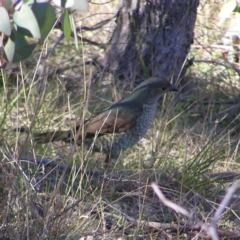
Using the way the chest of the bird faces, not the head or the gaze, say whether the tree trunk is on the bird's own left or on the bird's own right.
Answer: on the bird's own left

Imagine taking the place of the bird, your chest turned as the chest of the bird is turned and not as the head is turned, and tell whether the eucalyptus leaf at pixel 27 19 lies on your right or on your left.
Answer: on your right

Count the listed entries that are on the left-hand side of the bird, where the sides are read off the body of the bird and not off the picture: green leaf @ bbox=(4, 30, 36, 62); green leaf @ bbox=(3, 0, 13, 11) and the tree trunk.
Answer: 1

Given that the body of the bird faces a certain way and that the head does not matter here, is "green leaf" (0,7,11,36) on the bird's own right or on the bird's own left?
on the bird's own right

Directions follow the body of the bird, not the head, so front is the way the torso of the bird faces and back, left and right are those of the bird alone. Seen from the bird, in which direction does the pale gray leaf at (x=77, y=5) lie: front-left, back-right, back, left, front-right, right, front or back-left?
right

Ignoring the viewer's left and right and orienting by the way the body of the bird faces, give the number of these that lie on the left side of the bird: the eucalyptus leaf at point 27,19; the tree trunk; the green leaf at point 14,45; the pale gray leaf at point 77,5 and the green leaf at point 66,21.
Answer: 1

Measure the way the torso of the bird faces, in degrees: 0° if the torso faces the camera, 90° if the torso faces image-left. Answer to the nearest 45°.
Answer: approximately 270°
